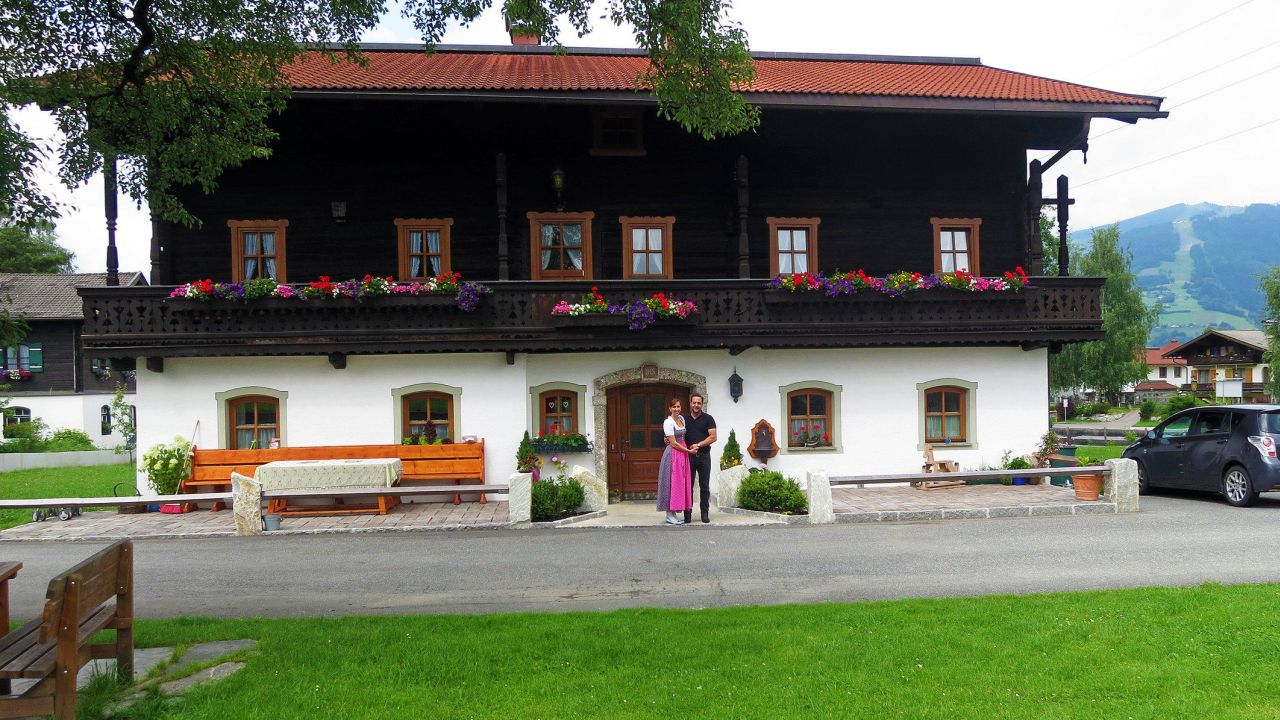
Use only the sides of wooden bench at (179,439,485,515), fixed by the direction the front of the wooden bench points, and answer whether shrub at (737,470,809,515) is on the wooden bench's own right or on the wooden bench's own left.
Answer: on the wooden bench's own left

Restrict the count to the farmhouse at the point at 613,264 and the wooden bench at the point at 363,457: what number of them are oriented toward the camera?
2

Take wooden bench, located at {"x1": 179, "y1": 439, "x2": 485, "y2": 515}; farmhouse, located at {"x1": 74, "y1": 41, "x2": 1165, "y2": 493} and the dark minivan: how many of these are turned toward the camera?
2

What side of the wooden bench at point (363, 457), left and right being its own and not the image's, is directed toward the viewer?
front

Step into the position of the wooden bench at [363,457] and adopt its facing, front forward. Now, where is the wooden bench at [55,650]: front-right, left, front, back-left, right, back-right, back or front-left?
front

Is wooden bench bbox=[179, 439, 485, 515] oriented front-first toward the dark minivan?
no

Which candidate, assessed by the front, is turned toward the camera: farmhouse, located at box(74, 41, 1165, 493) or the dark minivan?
the farmhouse

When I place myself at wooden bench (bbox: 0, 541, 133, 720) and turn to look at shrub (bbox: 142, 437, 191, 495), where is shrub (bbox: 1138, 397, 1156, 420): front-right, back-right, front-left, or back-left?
front-right

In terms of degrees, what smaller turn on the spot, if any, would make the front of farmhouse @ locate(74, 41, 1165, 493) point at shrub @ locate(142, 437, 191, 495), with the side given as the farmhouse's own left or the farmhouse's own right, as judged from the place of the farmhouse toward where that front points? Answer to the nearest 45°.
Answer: approximately 90° to the farmhouse's own right

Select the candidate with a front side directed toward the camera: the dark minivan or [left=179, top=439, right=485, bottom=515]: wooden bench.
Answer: the wooden bench

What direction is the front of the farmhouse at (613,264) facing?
toward the camera

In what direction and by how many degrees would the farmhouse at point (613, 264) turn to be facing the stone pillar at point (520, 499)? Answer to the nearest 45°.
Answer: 0° — it already faces it

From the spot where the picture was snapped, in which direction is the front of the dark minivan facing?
facing away from the viewer and to the left of the viewer

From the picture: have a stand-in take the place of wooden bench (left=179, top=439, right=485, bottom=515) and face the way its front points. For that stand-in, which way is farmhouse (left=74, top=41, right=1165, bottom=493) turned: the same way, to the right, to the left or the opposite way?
the same way
